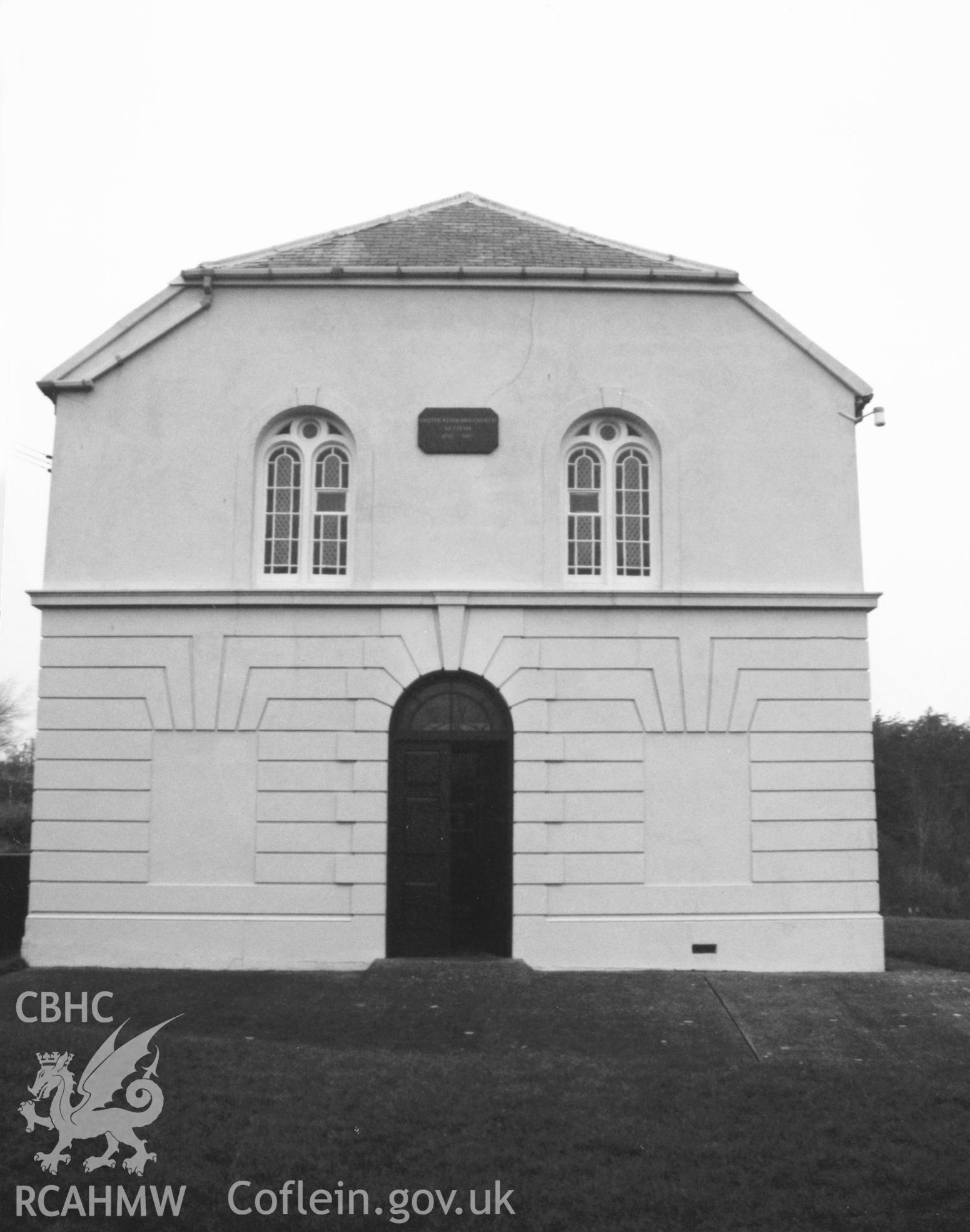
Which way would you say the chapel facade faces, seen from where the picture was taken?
facing the viewer

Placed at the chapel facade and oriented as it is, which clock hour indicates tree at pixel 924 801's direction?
The tree is roughly at 7 o'clock from the chapel facade.
